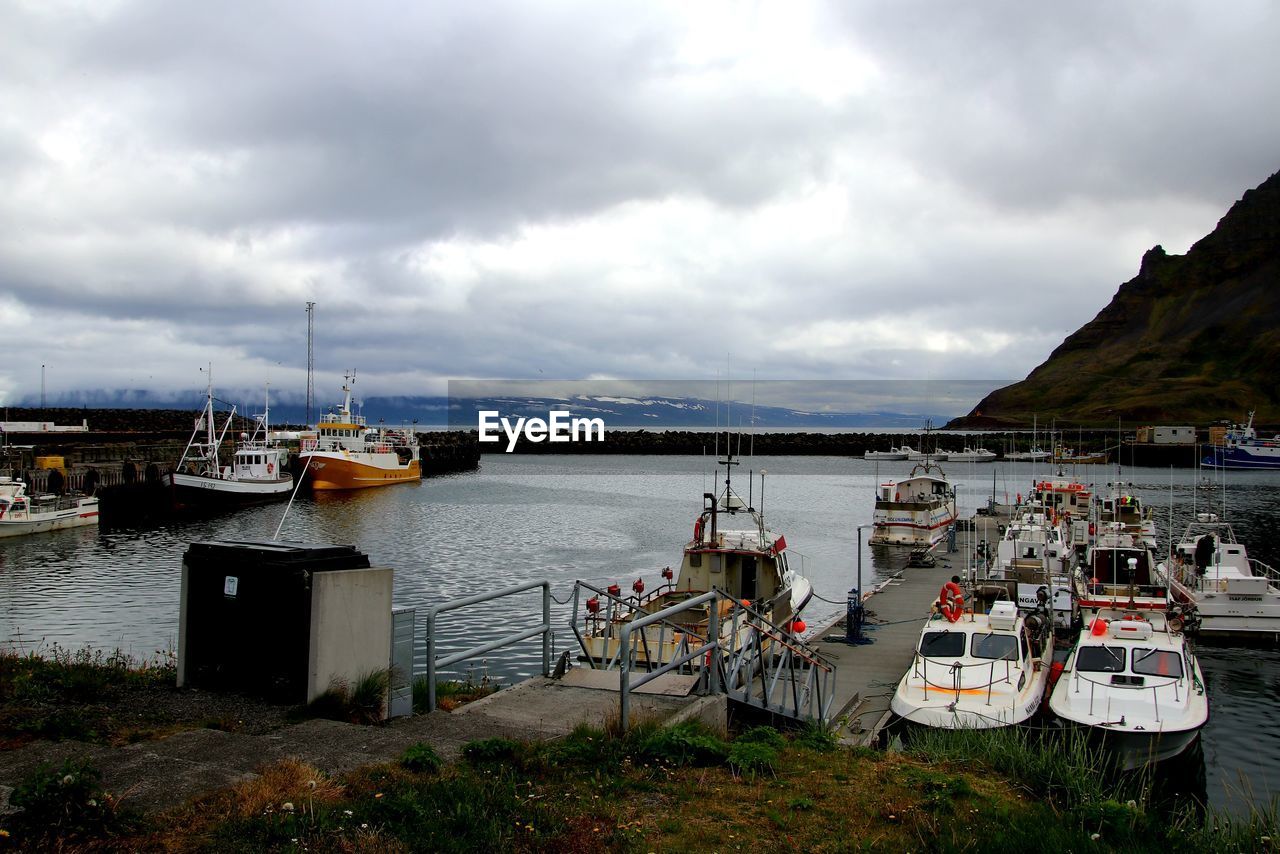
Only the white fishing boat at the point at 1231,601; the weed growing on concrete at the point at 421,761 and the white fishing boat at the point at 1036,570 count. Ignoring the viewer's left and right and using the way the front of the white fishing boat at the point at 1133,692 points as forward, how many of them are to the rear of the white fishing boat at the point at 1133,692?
2

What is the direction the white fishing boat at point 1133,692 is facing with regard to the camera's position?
facing the viewer

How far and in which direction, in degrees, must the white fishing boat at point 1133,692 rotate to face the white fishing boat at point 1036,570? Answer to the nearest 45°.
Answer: approximately 180°

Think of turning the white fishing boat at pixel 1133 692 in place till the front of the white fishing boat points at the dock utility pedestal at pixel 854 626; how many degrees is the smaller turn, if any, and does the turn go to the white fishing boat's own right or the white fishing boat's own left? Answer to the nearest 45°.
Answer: approximately 135° to the white fishing boat's own right

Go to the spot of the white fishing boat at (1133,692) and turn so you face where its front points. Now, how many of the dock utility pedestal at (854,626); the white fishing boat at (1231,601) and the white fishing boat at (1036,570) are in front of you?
0

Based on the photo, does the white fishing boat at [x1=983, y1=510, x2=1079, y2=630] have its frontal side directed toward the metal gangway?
no

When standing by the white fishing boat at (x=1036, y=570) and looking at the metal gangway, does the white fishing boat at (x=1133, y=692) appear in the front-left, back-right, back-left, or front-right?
front-left
